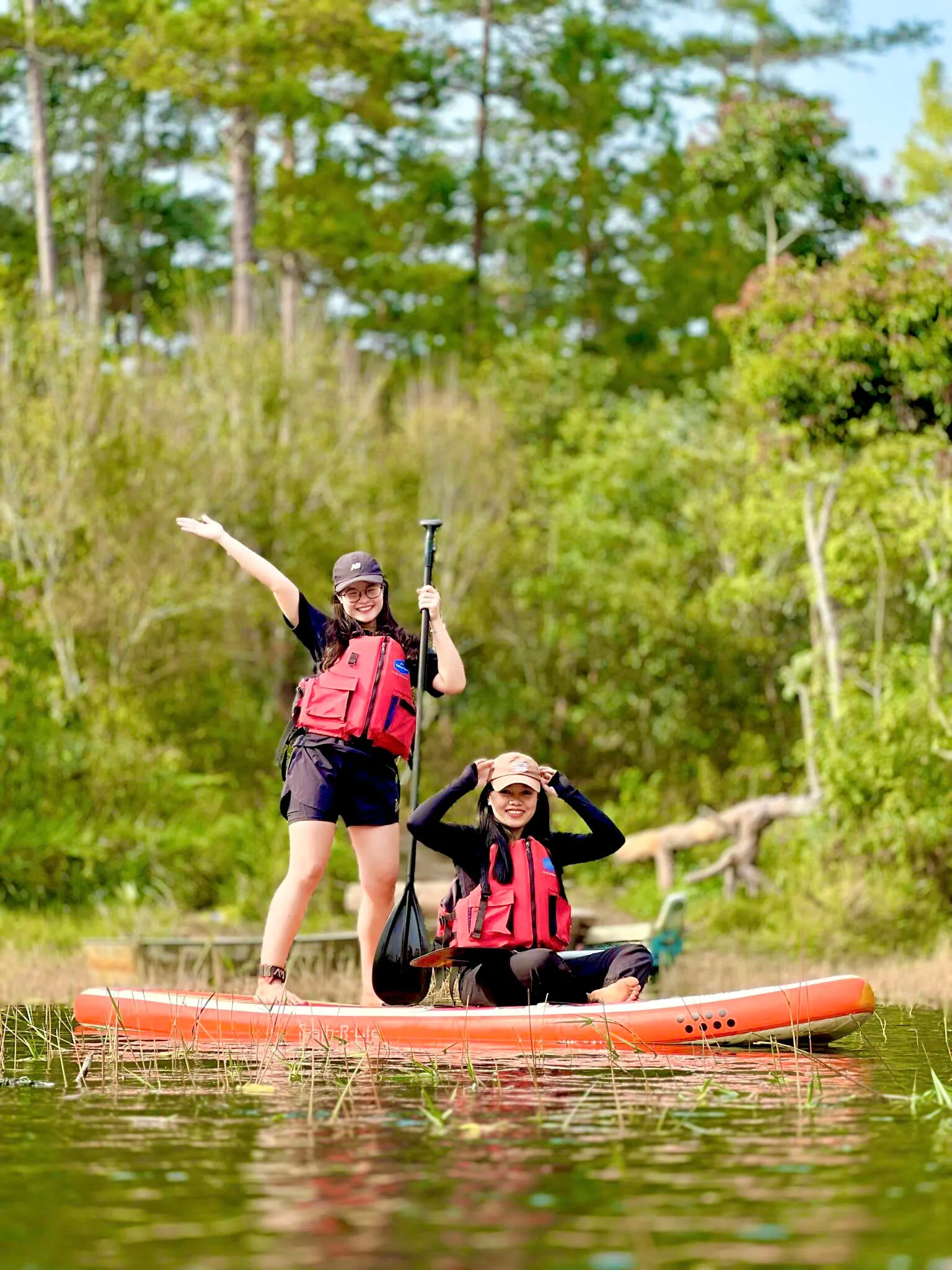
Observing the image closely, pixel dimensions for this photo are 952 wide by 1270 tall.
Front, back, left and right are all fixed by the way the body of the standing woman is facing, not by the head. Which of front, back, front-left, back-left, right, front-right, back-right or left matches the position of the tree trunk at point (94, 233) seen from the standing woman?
back

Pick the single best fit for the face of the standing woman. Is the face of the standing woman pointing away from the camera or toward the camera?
toward the camera

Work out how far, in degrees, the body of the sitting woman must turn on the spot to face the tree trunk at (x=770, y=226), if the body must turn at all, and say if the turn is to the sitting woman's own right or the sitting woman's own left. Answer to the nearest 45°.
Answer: approximately 135° to the sitting woman's own left

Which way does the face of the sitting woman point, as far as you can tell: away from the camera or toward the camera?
toward the camera

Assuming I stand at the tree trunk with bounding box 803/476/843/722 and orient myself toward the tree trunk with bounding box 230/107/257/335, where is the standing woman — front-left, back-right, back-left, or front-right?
back-left

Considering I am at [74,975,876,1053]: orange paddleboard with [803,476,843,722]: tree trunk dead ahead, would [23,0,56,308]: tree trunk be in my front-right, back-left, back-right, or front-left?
front-left

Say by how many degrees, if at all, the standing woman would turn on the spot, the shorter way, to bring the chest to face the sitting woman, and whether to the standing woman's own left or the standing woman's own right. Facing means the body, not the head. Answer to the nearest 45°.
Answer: approximately 90° to the standing woman's own left

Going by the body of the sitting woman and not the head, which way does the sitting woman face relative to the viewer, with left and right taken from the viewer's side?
facing the viewer and to the right of the viewer

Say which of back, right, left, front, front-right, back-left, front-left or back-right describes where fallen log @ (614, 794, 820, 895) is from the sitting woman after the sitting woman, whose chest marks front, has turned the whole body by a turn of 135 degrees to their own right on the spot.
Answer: right

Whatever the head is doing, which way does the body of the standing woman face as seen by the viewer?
toward the camera

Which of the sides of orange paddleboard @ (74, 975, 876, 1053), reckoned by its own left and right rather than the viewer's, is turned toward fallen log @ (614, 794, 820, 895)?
left

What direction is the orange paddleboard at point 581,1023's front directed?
to the viewer's right
